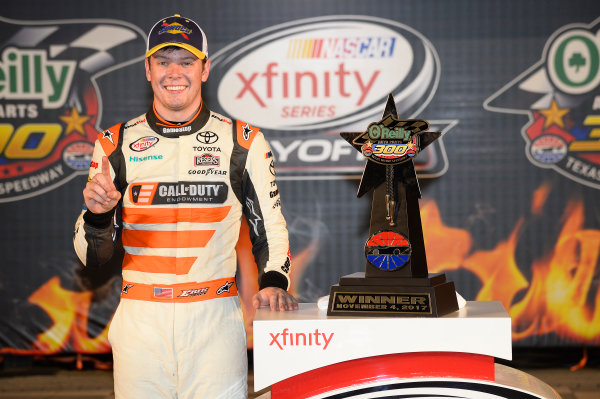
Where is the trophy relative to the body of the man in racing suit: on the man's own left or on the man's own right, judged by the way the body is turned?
on the man's own left

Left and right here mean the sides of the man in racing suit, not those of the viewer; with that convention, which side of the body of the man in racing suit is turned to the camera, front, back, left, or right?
front

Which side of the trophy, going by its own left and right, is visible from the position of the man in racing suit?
right

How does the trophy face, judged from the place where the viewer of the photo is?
facing the viewer

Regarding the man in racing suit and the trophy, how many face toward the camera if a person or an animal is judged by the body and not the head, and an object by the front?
2
